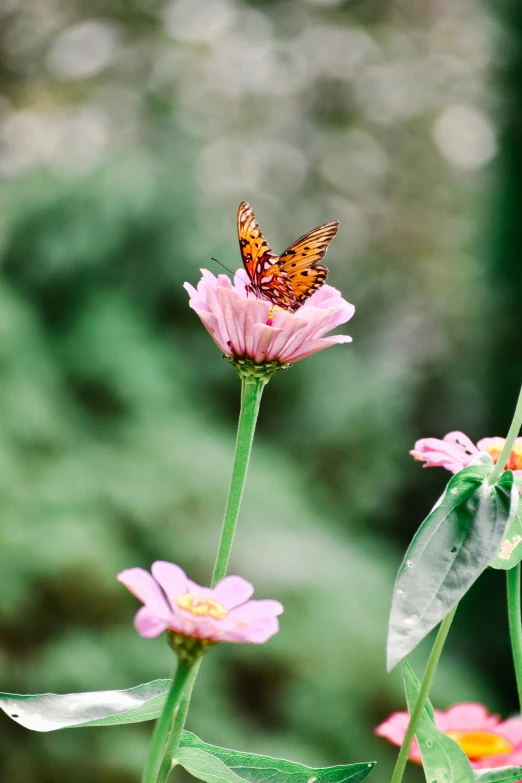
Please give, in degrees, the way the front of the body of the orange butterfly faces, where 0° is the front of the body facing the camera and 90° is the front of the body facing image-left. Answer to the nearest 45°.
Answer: approximately 135°
